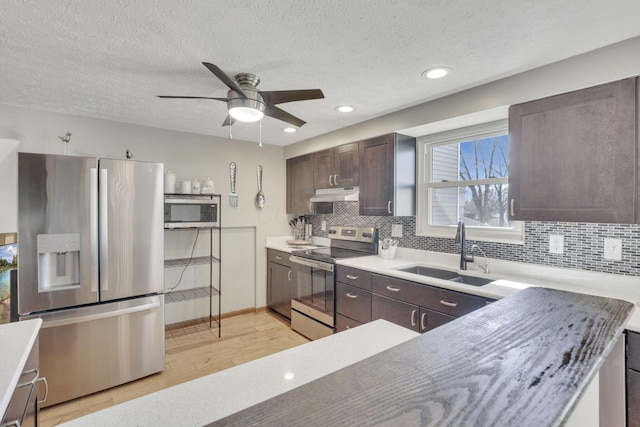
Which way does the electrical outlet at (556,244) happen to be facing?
toward the camera

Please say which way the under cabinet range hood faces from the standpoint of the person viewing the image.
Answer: facing the viewer and to the left of the viewer

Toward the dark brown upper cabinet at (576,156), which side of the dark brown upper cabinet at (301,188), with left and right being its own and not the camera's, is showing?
left

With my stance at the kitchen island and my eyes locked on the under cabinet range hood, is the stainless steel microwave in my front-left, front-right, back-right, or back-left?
front-left

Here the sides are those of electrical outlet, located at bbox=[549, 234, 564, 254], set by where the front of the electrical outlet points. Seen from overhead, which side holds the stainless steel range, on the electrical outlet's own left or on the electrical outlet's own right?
on the electrical outlet's own right

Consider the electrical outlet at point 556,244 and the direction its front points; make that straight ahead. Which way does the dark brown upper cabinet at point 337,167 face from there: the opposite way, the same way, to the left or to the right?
the same way

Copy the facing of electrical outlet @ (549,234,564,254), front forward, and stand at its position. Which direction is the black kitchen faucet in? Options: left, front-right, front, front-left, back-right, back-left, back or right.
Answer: right

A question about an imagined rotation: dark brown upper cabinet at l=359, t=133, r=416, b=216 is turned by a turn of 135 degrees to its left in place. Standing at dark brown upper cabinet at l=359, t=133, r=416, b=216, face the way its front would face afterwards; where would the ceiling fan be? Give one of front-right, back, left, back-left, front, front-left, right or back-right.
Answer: back-right

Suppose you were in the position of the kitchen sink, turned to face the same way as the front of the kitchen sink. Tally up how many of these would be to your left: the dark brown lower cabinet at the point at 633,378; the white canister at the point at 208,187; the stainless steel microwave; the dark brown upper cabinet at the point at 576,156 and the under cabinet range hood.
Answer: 2

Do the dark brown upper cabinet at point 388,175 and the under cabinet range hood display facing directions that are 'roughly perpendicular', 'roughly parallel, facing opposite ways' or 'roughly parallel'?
roughly parallel

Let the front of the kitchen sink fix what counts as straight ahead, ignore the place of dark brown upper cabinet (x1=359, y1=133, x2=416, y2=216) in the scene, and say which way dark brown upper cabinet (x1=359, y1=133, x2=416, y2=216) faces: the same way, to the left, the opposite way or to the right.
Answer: the same way

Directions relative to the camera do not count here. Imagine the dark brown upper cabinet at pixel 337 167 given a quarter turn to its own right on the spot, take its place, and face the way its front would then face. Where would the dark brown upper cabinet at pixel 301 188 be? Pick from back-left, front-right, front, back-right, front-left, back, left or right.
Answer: front

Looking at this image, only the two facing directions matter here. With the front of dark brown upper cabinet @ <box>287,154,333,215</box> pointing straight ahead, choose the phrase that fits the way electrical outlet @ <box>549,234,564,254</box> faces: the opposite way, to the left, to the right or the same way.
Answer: the same way

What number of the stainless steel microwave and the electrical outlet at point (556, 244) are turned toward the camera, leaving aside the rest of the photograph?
2

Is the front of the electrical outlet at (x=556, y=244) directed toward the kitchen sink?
no

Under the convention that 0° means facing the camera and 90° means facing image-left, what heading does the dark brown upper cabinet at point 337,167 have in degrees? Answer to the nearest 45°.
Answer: approximately 45°

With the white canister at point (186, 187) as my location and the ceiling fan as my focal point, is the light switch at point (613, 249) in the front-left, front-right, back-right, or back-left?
front-left

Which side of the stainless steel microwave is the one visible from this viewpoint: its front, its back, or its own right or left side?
front
